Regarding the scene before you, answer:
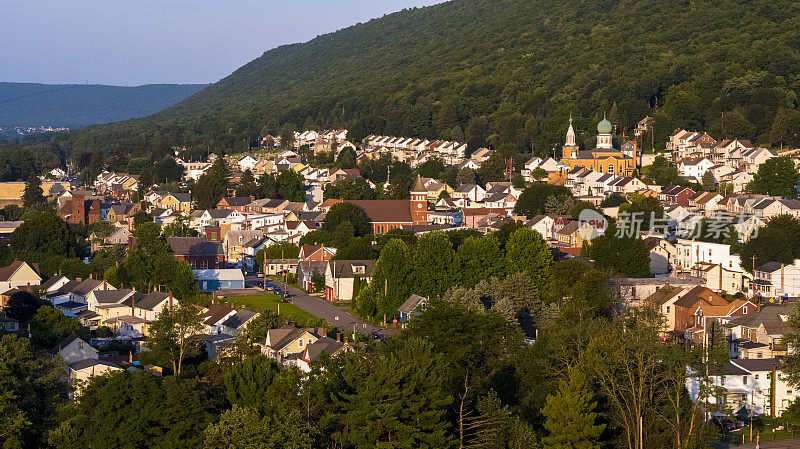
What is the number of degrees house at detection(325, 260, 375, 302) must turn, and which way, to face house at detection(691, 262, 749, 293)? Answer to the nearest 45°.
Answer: approximately 135° to its left

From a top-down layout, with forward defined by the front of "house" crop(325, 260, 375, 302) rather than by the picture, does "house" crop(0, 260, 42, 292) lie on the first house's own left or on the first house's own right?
on the first house's own right

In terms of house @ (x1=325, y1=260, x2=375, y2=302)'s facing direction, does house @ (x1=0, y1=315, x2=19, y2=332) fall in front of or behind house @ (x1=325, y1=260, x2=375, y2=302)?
in front

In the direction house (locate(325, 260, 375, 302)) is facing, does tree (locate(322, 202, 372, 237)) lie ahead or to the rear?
to the rear

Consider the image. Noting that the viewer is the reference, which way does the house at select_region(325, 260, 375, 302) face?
facing the viewer and to the left of the viewer

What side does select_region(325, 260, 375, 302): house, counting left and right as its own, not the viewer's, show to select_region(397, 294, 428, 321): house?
left

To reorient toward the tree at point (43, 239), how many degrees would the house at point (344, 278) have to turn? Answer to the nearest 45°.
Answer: approximately 90° to its right

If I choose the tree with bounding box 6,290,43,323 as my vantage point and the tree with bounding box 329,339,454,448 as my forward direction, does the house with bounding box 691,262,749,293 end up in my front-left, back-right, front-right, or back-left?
front-left

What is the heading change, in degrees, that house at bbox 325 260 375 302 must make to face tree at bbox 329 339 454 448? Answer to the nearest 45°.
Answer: approximately 45° to its left

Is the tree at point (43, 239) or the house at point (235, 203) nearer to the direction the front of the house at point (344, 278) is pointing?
the tree

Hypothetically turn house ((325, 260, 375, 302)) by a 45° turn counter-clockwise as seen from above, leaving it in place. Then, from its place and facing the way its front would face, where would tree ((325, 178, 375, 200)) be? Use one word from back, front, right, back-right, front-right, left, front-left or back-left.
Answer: back

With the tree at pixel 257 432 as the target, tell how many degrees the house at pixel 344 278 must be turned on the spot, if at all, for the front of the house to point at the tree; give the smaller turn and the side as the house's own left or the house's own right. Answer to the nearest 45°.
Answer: approximately 45° to the house's own left

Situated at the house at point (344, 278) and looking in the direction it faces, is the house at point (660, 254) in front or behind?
behind

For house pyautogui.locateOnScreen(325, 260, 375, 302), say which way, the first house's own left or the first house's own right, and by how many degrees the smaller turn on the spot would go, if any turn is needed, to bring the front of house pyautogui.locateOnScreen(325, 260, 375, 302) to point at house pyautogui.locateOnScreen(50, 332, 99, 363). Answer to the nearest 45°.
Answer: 0° — it already faces it
